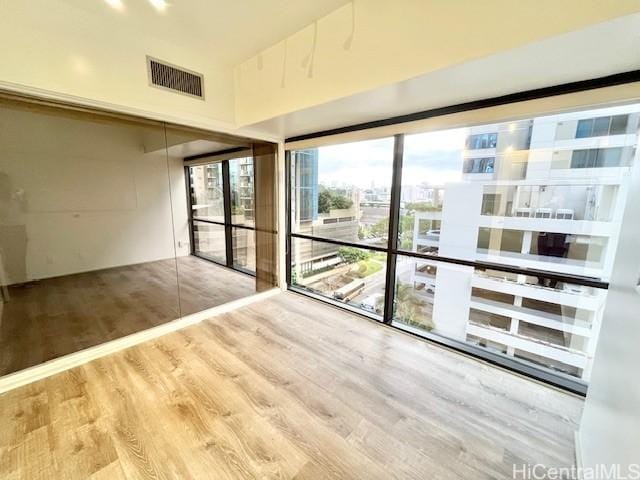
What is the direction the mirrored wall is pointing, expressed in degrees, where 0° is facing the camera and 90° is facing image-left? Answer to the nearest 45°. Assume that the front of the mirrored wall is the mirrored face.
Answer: approximately 315°

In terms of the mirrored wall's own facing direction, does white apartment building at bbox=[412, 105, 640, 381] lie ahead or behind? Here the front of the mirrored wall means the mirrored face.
ahead
